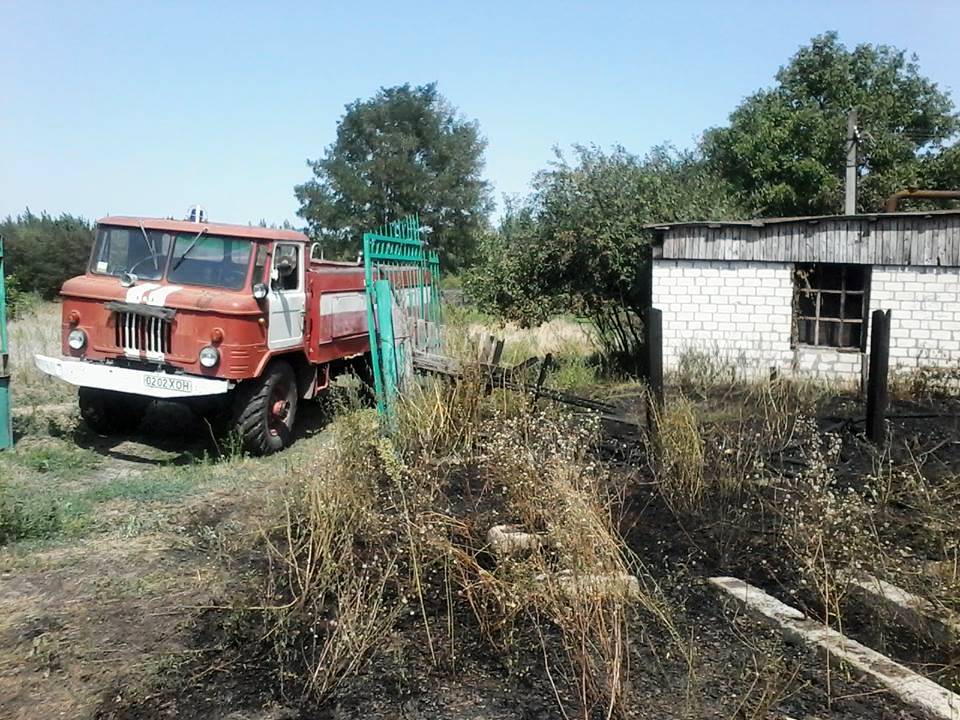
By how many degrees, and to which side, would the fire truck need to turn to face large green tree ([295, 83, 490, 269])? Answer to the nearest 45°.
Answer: approximately 135° to its right

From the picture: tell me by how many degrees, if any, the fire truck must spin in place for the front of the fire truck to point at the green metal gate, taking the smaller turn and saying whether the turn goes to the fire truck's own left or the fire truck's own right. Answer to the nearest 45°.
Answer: approximately 135° to the fire truck's own left

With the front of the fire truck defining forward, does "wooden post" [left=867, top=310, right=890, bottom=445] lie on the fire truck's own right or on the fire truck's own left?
on the fire truck's own left

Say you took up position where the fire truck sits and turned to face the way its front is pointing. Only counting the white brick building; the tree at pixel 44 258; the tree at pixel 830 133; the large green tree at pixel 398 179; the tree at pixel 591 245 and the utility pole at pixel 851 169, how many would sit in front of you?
0

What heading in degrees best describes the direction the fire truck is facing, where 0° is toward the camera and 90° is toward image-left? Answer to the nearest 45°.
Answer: approximately 45°

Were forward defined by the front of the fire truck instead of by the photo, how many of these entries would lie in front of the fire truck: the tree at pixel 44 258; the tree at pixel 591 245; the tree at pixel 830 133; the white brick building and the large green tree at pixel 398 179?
0

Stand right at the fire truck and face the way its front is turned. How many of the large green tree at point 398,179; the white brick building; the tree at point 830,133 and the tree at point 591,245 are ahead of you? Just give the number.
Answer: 0

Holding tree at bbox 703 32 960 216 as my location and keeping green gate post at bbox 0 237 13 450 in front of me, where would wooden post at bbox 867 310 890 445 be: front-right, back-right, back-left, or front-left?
front-left

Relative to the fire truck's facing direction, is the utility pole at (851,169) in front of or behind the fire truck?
behind

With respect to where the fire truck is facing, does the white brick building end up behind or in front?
behind

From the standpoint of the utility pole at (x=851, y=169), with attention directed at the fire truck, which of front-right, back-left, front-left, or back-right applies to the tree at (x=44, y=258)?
front-right

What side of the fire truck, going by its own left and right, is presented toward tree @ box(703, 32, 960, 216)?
back

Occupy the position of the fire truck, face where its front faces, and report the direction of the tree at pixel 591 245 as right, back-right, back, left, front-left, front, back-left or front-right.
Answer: back

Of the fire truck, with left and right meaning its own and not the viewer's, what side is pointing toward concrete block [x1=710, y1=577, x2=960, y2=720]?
left

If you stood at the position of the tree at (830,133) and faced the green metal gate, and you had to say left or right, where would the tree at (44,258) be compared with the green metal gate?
right

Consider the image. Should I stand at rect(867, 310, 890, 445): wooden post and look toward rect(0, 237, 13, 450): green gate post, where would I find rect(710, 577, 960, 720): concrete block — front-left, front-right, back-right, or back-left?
front-left

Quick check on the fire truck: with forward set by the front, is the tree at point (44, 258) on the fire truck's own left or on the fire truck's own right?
on the fire truck's own right

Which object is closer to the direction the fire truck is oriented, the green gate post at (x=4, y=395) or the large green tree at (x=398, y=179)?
the green gate post
